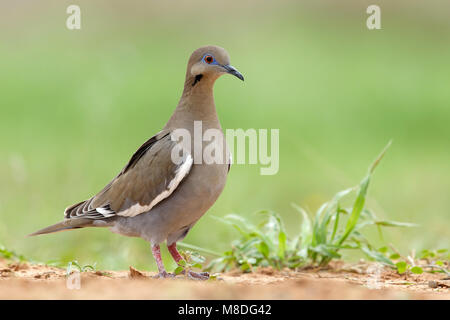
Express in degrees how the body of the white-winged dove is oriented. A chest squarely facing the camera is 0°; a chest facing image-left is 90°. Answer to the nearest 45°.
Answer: approximately 270°

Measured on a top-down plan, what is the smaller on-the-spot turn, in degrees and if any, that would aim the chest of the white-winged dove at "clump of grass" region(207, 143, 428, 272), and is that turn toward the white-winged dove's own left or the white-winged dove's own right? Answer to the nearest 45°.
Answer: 0° — it already faces it

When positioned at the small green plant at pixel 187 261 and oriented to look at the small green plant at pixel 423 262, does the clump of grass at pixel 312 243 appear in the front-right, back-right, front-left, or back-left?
front-left

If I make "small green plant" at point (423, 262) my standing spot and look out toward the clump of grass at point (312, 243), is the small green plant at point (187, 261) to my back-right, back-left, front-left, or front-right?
front-left

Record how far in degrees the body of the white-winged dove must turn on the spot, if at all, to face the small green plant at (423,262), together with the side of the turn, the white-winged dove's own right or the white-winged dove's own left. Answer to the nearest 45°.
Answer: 0° — it already faces it
